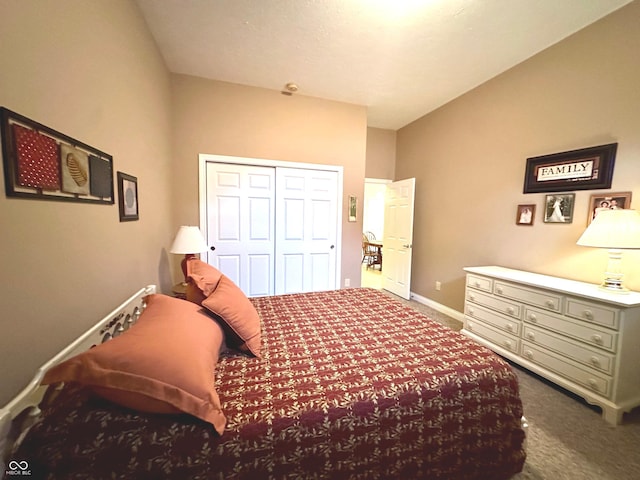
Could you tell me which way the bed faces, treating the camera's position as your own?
facing to the right of the viewer

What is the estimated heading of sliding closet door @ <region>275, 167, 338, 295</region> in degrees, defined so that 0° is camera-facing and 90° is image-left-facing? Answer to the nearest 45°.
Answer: approximately 0°

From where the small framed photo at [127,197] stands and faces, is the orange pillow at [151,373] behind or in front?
in front

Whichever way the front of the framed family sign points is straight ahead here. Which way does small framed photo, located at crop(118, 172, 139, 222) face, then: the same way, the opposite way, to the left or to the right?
the opposite way

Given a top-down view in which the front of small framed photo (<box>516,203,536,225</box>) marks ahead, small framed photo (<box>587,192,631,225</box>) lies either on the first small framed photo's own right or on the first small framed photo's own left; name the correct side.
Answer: on the first small framed photo's own left

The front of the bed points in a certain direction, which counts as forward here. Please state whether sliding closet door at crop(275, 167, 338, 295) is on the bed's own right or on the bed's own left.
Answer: on the bed's own left

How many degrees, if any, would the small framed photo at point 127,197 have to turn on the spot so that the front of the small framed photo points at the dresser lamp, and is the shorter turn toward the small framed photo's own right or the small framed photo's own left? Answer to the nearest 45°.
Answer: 0° — it already faces it

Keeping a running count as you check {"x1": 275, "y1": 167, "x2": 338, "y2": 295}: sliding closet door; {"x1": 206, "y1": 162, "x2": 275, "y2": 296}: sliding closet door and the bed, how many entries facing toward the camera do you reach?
2

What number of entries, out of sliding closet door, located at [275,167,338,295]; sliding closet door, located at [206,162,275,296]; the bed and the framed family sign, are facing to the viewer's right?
1

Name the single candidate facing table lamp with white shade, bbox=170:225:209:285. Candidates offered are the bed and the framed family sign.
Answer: the framed family sign

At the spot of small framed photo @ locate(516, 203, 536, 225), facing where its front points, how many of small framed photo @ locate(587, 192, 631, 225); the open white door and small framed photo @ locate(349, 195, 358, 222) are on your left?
1

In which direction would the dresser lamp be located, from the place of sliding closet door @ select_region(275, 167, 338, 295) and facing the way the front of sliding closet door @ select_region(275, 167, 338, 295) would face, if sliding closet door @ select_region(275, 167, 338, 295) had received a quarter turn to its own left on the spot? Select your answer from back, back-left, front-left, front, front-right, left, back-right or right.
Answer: front-right

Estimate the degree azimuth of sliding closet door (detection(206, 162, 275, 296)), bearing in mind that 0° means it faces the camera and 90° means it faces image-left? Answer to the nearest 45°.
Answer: approximately 0°

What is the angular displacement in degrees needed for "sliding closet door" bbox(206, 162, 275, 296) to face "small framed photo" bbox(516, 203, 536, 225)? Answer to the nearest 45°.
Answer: approximately 45° to its left

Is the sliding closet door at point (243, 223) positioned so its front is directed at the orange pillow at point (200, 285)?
yes

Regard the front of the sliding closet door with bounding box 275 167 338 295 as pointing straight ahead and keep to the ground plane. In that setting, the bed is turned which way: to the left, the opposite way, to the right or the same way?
to the left

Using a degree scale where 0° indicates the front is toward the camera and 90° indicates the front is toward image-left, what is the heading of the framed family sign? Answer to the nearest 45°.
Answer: approximately 45°

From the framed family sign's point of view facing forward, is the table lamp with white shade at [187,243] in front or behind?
in front
